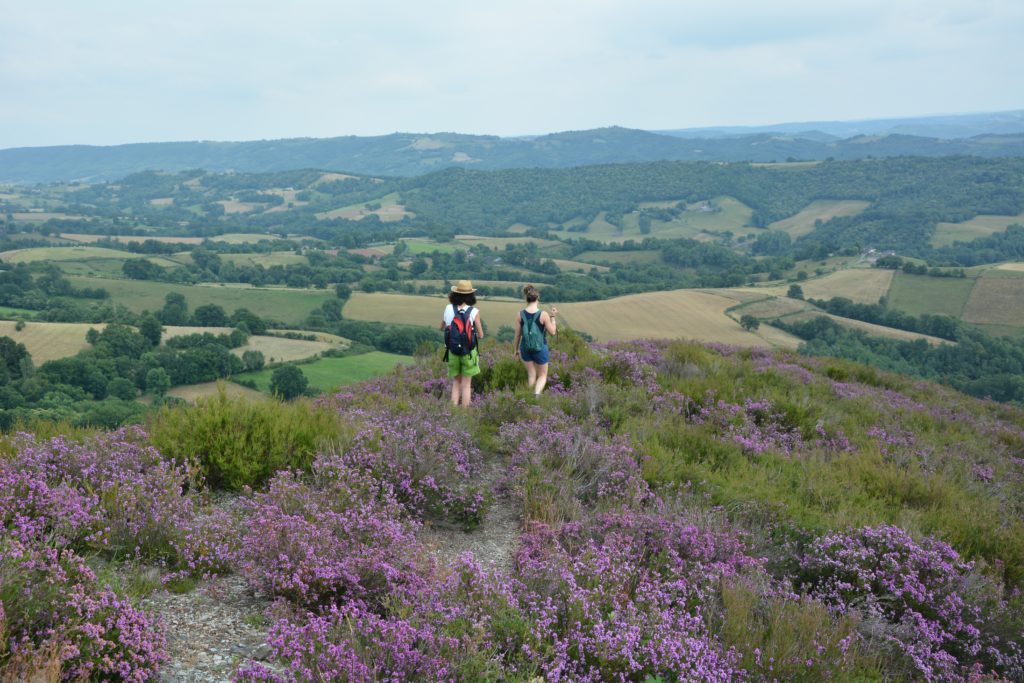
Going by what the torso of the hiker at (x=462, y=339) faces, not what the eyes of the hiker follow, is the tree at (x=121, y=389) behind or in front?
in front

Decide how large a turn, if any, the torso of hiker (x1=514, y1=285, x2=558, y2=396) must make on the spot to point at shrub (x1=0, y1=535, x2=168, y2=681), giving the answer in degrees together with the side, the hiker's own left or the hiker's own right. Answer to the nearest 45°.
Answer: approximately 180°

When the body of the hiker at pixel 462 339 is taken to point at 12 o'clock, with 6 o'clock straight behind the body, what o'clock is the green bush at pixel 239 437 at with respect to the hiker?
The green bush is roughly at 7 o'clock from the hiker.

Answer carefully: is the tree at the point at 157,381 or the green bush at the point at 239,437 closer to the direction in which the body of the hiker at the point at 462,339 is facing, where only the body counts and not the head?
the tree

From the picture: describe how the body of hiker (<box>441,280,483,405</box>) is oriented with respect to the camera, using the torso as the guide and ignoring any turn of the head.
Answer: away from the camera

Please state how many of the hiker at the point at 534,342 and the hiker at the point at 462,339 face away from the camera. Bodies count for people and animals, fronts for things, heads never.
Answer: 2

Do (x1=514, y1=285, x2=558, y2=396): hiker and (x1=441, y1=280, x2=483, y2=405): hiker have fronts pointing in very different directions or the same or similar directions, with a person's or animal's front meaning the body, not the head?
same or similar directions

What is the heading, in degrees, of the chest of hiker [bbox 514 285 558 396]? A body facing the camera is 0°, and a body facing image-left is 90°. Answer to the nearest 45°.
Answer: approximately 180°

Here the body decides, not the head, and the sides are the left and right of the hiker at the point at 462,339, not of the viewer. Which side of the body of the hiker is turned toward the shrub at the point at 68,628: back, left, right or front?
back

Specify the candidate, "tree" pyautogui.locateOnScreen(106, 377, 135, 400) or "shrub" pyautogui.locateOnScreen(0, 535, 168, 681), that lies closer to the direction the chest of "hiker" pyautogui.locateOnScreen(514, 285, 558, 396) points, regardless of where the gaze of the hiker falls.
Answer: the tree

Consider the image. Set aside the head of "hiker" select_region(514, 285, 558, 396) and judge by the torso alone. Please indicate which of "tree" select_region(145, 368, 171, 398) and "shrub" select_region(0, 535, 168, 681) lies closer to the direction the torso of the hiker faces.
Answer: the tree

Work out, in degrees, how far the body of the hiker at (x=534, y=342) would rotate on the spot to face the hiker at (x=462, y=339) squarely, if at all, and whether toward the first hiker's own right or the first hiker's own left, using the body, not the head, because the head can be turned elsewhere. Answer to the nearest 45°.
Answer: approximately 135° to the first hiker's own left
